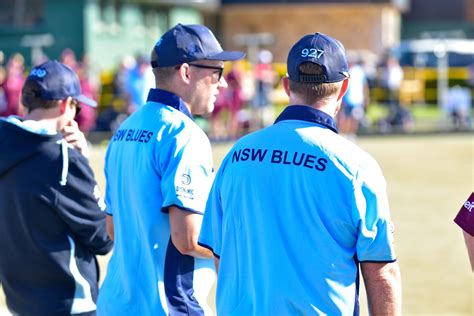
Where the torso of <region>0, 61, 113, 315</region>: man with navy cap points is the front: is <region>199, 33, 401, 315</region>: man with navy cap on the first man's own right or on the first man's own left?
on the first man's own right

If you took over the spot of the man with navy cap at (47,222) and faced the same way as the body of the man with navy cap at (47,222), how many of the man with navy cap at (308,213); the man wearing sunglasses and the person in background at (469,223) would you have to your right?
3

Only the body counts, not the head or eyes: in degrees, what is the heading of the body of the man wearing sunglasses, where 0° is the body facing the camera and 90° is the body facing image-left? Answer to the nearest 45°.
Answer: approximately 225°

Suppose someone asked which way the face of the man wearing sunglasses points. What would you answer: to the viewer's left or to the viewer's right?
to the viewer's right

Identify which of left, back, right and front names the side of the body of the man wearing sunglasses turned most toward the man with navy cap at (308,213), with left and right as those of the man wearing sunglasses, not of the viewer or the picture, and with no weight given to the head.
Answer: right

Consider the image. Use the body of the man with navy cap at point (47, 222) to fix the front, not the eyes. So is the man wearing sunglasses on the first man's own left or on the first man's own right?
on the first man's own right

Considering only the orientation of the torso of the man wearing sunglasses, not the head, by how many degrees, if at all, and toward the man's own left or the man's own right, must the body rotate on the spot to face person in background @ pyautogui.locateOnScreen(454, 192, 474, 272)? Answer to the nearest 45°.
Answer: approximately 90° to the man's own right

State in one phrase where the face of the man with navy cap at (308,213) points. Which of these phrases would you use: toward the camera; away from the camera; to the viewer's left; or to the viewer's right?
away from the camera

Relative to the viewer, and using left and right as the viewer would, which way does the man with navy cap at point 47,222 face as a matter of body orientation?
facing away from the viewer and to the right of the viewer

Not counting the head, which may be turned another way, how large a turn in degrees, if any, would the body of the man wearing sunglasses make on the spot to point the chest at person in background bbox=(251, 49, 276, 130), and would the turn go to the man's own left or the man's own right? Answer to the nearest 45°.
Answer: approximately 45° to the man's own left

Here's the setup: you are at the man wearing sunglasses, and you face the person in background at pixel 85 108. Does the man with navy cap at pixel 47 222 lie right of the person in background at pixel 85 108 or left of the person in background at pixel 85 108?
left

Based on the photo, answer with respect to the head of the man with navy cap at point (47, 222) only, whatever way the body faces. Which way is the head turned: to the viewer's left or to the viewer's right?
to the viewer's right

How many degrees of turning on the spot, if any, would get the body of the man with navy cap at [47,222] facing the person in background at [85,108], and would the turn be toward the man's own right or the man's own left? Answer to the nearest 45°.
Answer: approximately 45° to the man's own left

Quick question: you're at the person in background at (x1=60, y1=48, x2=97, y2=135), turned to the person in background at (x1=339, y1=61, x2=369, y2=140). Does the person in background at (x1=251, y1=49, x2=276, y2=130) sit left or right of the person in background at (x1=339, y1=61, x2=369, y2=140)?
left

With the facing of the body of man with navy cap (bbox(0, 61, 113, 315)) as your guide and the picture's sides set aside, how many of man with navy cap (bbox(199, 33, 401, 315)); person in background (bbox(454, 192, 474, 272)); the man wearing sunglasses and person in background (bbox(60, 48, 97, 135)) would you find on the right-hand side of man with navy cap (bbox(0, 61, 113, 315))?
3
